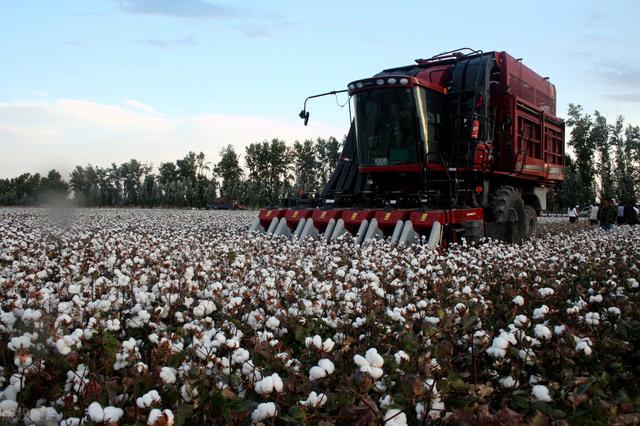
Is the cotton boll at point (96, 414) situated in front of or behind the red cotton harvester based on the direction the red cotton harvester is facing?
in front

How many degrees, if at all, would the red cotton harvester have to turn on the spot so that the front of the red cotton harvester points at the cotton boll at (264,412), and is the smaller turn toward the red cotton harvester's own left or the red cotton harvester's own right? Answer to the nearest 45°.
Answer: approximately 45° to the red cotton harvester's own left

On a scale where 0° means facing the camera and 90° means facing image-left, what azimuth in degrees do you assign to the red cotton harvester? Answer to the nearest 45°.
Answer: approximately 45°

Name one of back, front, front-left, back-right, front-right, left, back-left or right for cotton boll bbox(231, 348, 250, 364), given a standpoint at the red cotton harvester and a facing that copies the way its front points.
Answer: front-left

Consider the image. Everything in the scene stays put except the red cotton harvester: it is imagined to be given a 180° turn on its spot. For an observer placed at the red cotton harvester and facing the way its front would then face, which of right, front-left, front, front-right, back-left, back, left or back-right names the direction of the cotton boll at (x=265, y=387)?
back-right

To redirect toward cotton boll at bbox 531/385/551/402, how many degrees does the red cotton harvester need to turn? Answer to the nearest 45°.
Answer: approximately 45° to its left

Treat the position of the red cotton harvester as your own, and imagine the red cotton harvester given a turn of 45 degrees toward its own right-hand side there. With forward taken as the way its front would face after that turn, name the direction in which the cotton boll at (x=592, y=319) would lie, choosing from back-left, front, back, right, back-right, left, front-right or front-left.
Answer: left

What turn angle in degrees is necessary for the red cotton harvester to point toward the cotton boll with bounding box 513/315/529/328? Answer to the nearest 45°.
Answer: approximately 45° to its left

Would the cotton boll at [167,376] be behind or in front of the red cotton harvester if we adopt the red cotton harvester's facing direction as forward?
in front
